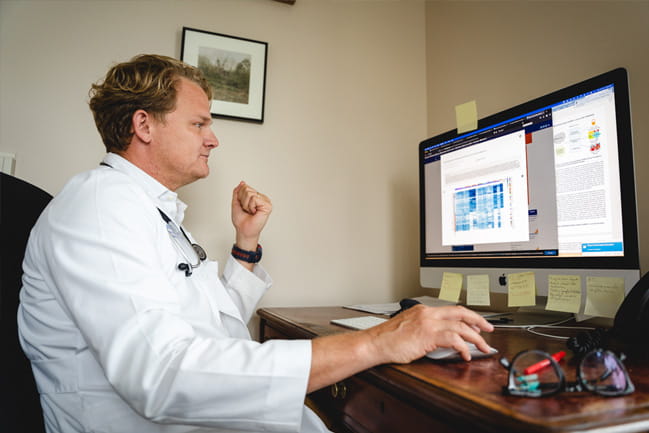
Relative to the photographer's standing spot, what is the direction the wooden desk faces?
facing the viewer and to the left of the viewer

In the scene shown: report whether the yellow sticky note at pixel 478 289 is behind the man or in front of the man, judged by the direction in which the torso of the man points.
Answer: in front

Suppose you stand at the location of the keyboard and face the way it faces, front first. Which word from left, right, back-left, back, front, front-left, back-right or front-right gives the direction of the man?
front

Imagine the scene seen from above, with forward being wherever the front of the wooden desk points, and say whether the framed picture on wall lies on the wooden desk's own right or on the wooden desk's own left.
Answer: on the wooden desk's own right

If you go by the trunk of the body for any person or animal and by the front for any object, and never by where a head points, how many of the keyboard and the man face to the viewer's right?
1

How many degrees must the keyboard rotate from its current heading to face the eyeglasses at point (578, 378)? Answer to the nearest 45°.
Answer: approximately 90° to its left

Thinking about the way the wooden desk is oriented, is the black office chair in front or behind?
in front

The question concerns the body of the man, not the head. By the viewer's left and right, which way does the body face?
facing to the right of the viewer

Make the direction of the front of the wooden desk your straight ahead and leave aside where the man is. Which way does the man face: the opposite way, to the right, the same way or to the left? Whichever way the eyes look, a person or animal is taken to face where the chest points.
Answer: the opposite way

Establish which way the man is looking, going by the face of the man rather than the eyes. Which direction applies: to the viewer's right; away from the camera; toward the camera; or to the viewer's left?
to the viewer's right

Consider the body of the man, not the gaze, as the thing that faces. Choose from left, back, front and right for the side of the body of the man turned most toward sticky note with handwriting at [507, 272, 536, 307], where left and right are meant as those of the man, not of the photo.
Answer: front
